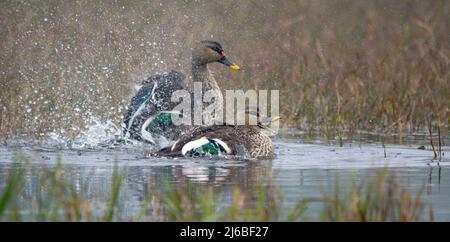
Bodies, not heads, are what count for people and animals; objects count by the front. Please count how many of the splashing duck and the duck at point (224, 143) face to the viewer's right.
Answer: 2

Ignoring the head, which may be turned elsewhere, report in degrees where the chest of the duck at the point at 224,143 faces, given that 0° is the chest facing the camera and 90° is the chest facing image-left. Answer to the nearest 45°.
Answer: approximately 270°

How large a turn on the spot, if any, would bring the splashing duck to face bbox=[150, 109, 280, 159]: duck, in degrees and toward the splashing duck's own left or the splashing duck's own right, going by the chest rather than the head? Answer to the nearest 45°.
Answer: approximately 45° to the splashing duck's own right

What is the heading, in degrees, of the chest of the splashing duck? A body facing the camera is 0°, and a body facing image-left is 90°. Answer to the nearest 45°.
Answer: approximately 270°

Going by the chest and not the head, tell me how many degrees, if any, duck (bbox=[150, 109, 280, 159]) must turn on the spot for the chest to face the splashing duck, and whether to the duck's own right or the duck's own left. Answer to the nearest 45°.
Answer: approximately 135° to the duck's own left
